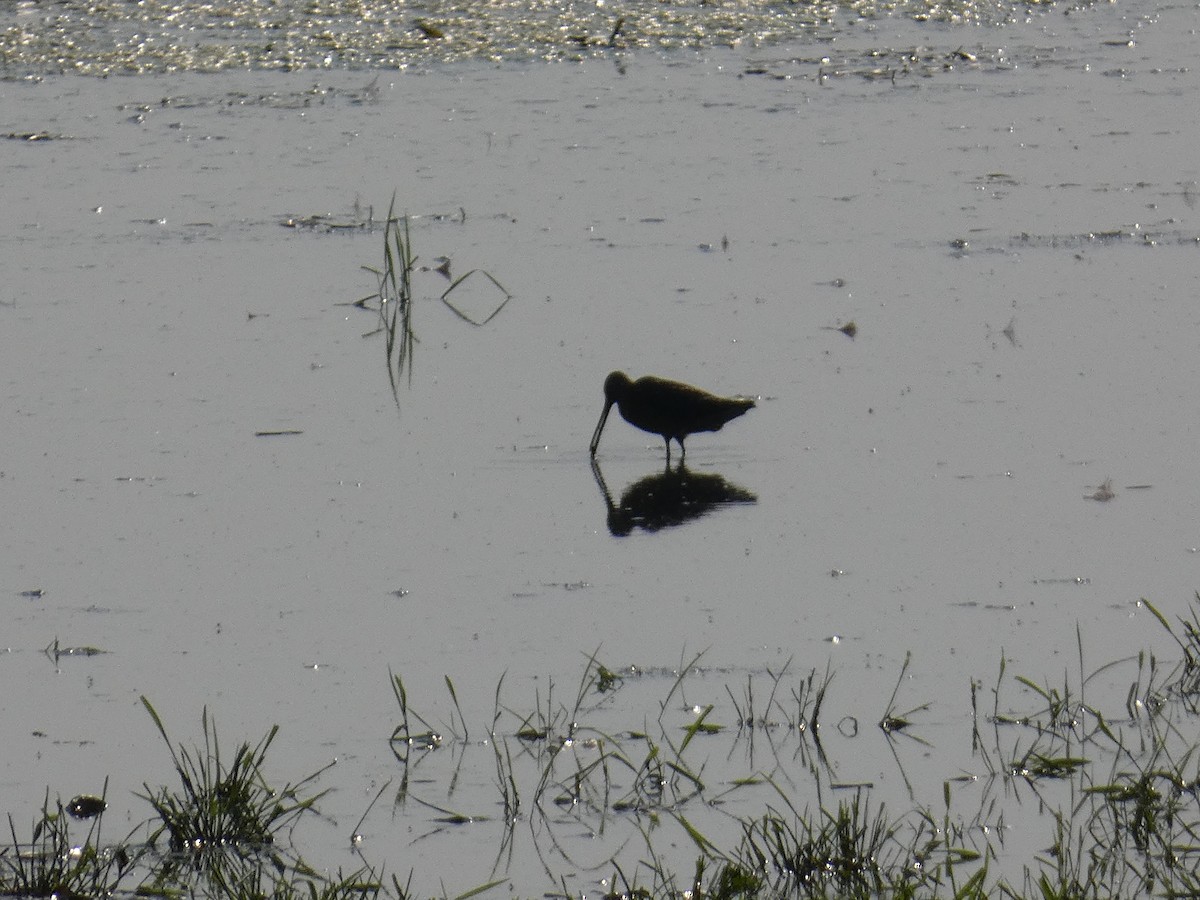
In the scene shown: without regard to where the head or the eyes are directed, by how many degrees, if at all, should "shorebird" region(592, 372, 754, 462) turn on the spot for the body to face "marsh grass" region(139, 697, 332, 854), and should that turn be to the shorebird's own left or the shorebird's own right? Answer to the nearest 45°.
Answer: approximately 90° to the shorebird's own left

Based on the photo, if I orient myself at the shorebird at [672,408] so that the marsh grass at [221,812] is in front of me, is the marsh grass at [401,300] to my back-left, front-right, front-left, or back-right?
back-right

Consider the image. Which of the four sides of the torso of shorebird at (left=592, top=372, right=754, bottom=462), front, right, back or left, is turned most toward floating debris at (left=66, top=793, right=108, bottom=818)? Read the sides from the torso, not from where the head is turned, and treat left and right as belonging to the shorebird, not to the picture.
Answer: left

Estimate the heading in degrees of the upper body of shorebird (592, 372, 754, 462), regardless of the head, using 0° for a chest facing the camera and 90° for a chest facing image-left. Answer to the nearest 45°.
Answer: approximately 90°

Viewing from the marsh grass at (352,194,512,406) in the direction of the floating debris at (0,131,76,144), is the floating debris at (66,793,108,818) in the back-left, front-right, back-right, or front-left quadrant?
back-left

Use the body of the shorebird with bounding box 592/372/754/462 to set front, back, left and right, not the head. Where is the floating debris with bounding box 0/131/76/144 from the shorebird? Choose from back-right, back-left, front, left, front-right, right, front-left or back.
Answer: front-right

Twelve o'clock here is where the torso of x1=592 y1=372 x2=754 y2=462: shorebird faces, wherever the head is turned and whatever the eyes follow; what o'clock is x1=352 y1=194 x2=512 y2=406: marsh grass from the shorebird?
The marsh grass is roughly at 2 o'clock from the shorebird.

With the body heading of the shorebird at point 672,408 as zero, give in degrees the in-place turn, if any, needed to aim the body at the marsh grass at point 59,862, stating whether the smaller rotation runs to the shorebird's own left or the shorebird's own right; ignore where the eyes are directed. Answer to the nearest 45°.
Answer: approximately 90° to the shorebird's own left
